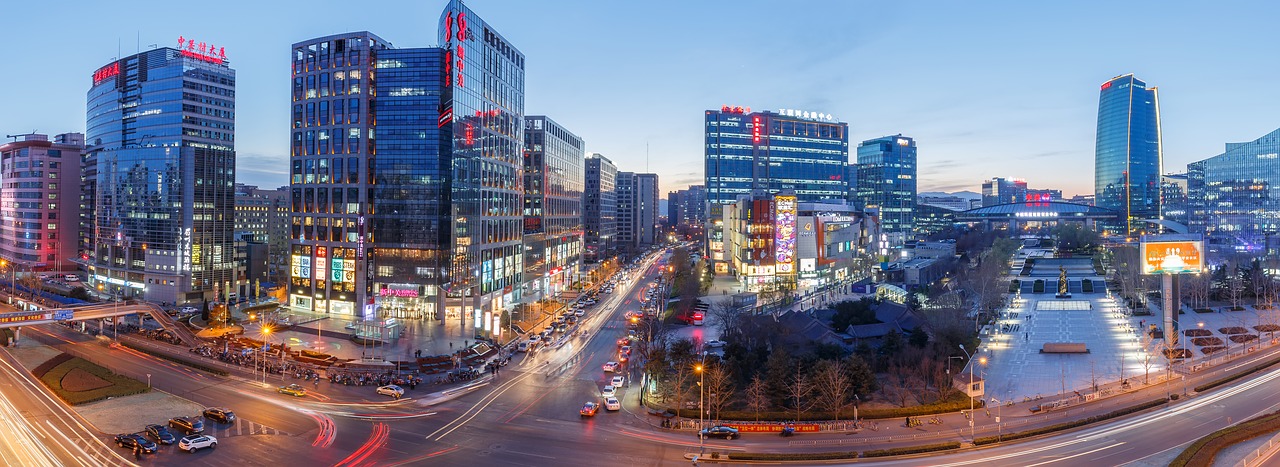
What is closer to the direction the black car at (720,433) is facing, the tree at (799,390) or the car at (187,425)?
the car

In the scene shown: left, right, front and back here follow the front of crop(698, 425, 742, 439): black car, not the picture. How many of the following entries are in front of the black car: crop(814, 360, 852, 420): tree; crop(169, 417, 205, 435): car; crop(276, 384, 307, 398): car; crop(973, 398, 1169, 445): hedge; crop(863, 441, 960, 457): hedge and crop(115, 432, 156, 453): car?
3

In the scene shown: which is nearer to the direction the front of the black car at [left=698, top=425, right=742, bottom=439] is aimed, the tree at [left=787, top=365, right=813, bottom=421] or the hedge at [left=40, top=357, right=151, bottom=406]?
the hedge

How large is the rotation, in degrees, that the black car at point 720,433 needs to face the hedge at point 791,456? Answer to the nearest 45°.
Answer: approximately 135° to its left

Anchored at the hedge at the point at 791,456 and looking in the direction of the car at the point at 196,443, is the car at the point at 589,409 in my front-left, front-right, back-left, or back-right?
front-right

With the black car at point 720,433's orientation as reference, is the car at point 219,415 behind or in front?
in front

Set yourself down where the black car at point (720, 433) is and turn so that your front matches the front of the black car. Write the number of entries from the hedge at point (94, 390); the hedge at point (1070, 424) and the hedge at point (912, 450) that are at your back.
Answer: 2

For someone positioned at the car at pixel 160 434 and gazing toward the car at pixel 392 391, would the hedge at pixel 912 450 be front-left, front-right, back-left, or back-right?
front-right

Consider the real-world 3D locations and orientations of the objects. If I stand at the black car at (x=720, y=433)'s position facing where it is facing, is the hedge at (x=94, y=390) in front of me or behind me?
in front

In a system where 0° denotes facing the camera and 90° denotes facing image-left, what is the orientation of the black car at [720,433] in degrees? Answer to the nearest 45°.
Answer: approximately 90°

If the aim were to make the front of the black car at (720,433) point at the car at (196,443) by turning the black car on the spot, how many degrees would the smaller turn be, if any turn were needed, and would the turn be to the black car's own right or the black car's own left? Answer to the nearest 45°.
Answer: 0° — it already faces it

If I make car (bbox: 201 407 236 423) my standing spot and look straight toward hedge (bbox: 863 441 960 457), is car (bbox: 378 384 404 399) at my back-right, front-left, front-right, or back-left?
front-left

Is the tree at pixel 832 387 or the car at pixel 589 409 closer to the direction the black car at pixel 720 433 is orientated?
the car

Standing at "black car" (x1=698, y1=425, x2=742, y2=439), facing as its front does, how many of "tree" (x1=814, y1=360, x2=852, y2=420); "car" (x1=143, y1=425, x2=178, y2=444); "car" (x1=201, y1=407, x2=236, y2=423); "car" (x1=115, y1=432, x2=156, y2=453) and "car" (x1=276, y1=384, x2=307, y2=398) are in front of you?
4

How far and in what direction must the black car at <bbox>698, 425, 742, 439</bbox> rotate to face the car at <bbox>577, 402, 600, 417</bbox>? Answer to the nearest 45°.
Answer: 0° — it already faces it

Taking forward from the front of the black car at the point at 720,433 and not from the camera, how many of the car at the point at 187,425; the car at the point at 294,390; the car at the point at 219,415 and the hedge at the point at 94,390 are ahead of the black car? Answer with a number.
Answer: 4

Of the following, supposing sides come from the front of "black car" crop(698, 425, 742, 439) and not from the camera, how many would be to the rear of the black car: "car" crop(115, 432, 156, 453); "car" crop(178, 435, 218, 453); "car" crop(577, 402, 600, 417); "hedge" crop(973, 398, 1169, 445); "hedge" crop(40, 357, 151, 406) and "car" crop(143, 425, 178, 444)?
1

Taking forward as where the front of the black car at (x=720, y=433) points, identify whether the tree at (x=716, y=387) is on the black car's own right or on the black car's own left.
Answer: on the black car's own right
